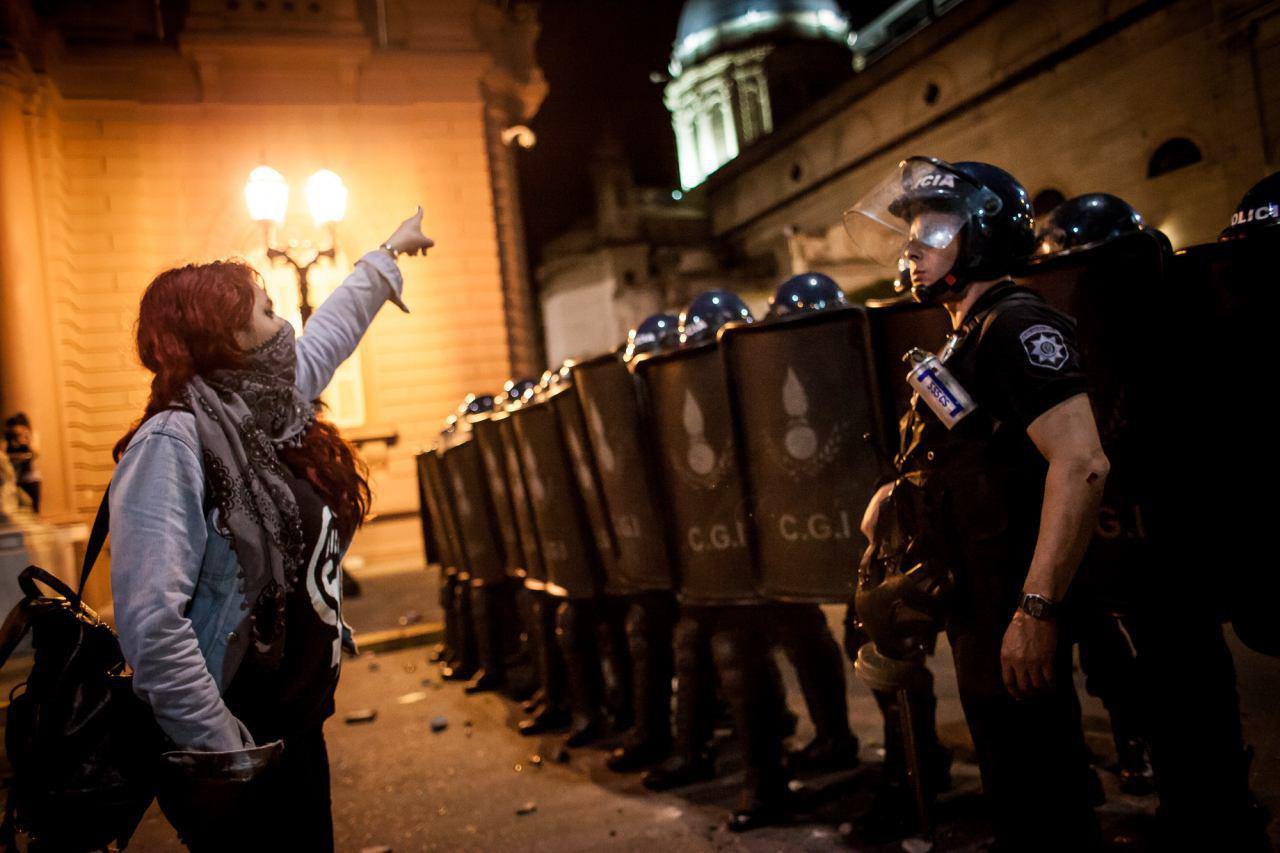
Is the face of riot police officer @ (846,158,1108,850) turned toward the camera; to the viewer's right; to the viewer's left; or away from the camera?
to the viewer's left

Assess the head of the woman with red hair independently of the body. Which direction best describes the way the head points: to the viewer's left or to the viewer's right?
to the viewer's right

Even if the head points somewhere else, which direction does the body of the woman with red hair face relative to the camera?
to the viewer's right

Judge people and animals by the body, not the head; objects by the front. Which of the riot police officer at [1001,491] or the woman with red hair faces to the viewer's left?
the riot police officer

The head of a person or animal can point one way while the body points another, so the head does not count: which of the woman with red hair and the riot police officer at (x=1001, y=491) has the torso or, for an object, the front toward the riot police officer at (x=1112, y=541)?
the woman with red hair

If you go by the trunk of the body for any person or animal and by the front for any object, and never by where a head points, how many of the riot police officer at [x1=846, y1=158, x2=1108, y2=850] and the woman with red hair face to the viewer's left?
1

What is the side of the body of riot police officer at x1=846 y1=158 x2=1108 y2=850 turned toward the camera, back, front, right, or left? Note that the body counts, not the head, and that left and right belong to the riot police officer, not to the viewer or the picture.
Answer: left

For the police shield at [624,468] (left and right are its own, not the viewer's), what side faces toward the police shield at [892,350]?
left

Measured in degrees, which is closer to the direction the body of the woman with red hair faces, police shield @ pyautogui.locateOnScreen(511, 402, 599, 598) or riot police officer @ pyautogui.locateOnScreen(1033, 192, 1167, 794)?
the riot police officer

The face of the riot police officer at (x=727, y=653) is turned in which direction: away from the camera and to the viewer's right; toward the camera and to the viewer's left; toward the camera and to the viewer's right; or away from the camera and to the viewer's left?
toward the camera and to the viewer's left

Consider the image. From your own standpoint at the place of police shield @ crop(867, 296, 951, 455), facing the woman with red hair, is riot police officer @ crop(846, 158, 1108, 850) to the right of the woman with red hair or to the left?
left
